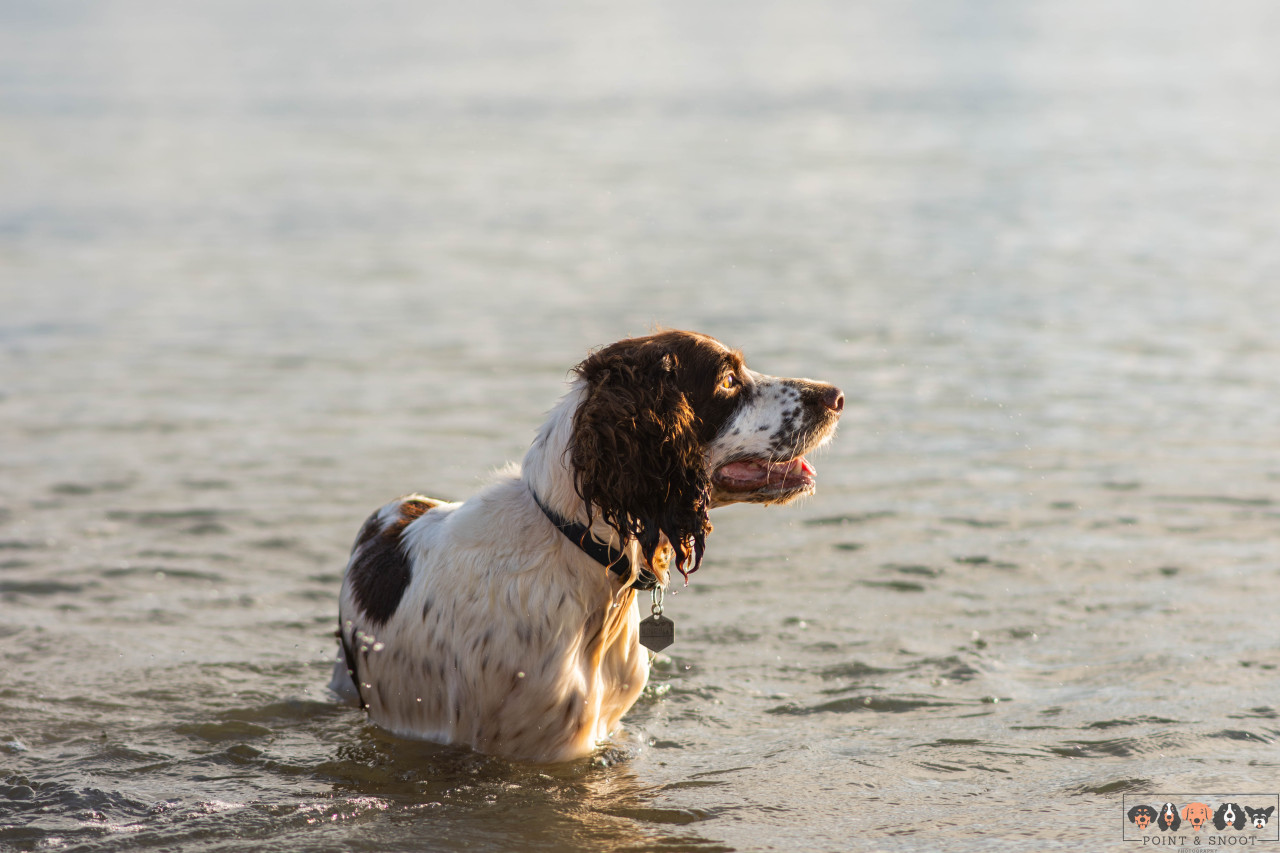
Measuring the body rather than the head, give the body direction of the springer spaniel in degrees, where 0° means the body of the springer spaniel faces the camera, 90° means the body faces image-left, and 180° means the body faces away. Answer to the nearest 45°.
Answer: approximately 315°
